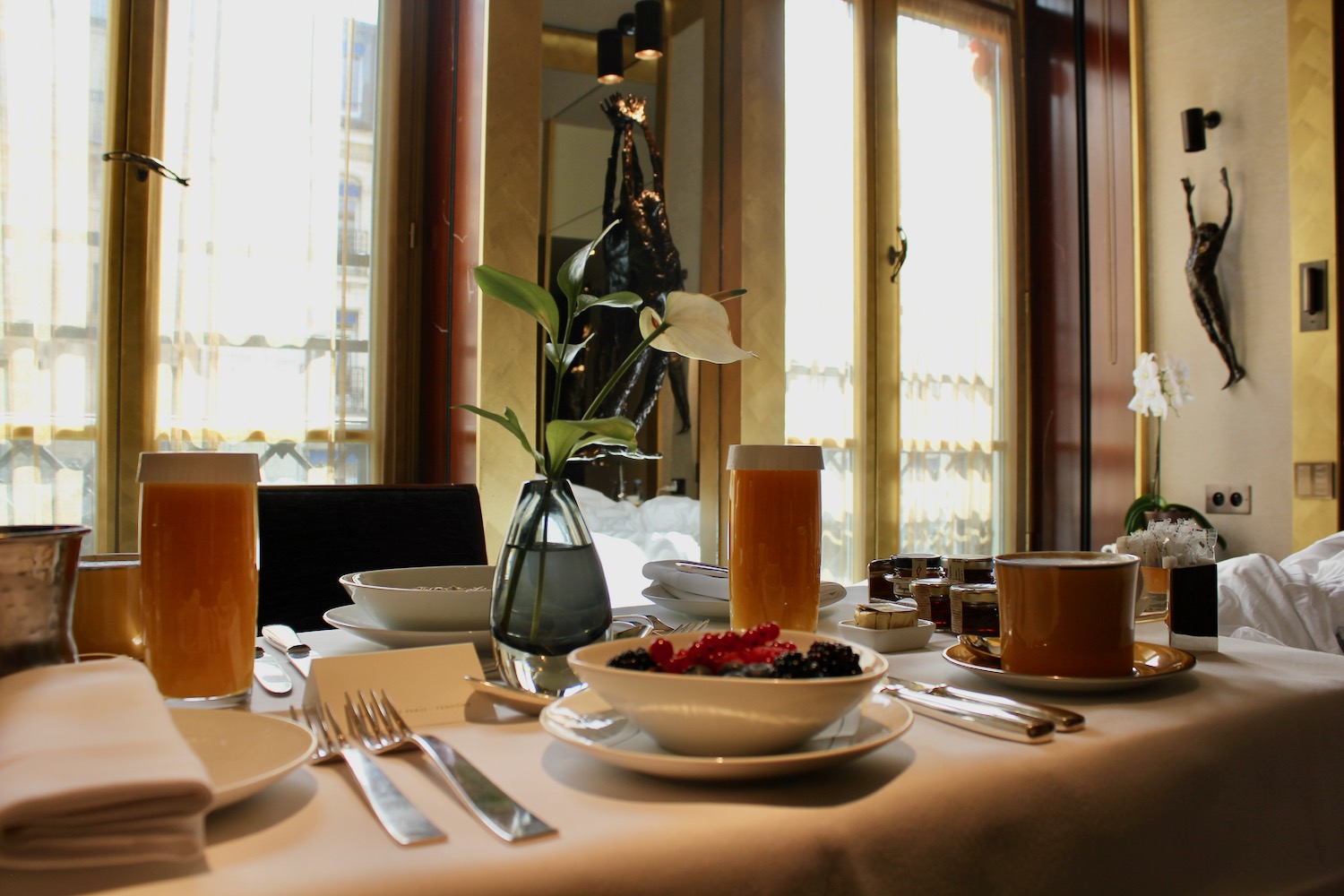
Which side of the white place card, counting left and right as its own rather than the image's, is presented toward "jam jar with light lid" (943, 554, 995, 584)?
left

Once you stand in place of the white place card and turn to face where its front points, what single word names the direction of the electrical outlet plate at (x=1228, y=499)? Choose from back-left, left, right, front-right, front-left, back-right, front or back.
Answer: back-left

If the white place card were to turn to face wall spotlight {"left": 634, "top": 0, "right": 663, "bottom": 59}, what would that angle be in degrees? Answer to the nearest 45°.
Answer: approximately 180°

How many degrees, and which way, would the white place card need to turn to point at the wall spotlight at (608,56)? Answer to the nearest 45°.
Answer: approximately 180°

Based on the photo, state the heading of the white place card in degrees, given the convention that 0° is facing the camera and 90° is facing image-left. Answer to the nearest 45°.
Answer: approximately 0°
